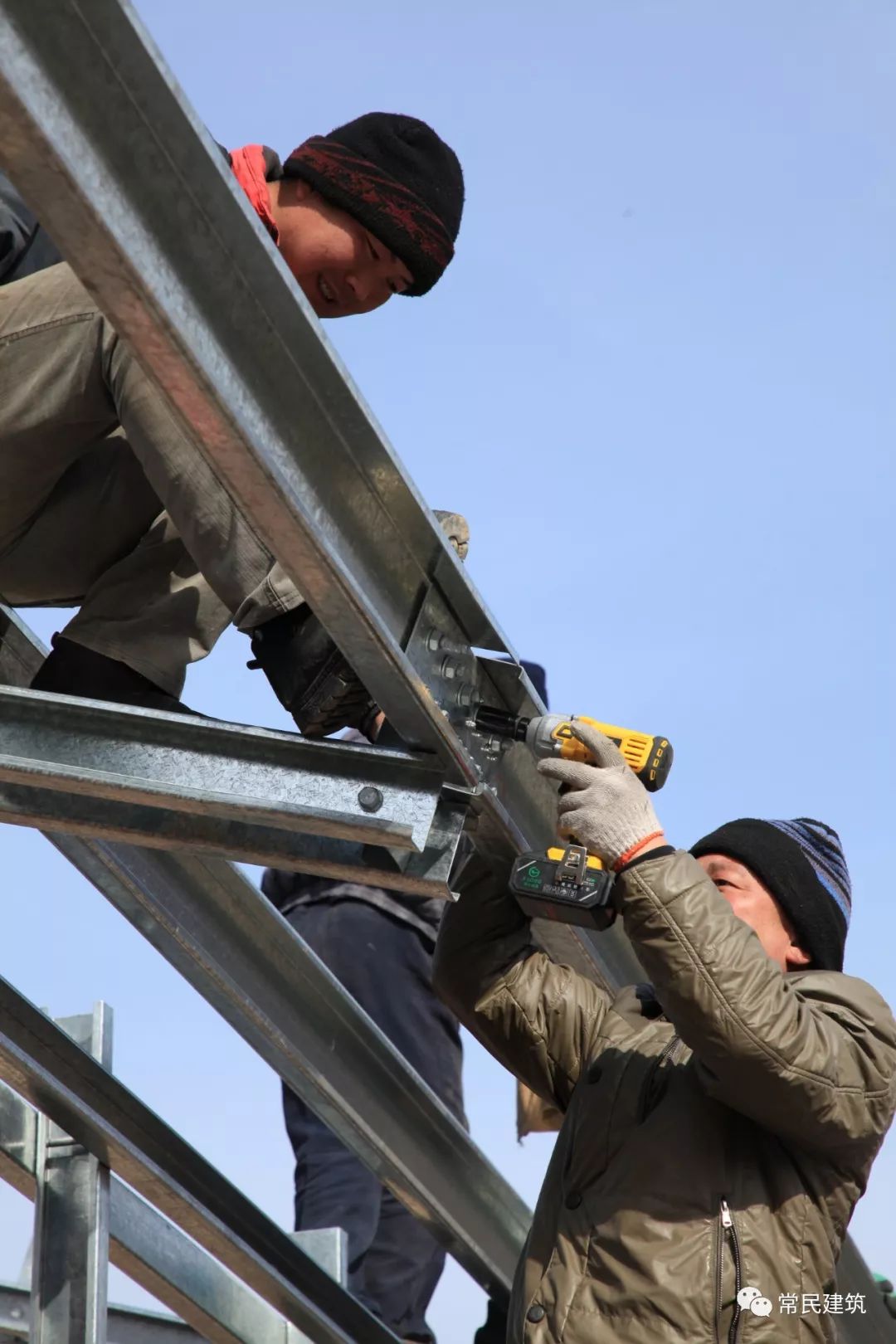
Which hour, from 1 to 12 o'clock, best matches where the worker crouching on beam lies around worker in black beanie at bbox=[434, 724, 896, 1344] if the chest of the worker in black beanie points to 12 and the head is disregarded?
The worker crouching on beam is roughly at 12 o'clock from the worker in black beanie.

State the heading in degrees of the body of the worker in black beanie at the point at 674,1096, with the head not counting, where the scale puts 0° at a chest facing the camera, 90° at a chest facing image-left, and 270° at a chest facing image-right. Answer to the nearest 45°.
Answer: approximately 45°

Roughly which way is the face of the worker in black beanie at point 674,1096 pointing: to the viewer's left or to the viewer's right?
to the viewer's left
